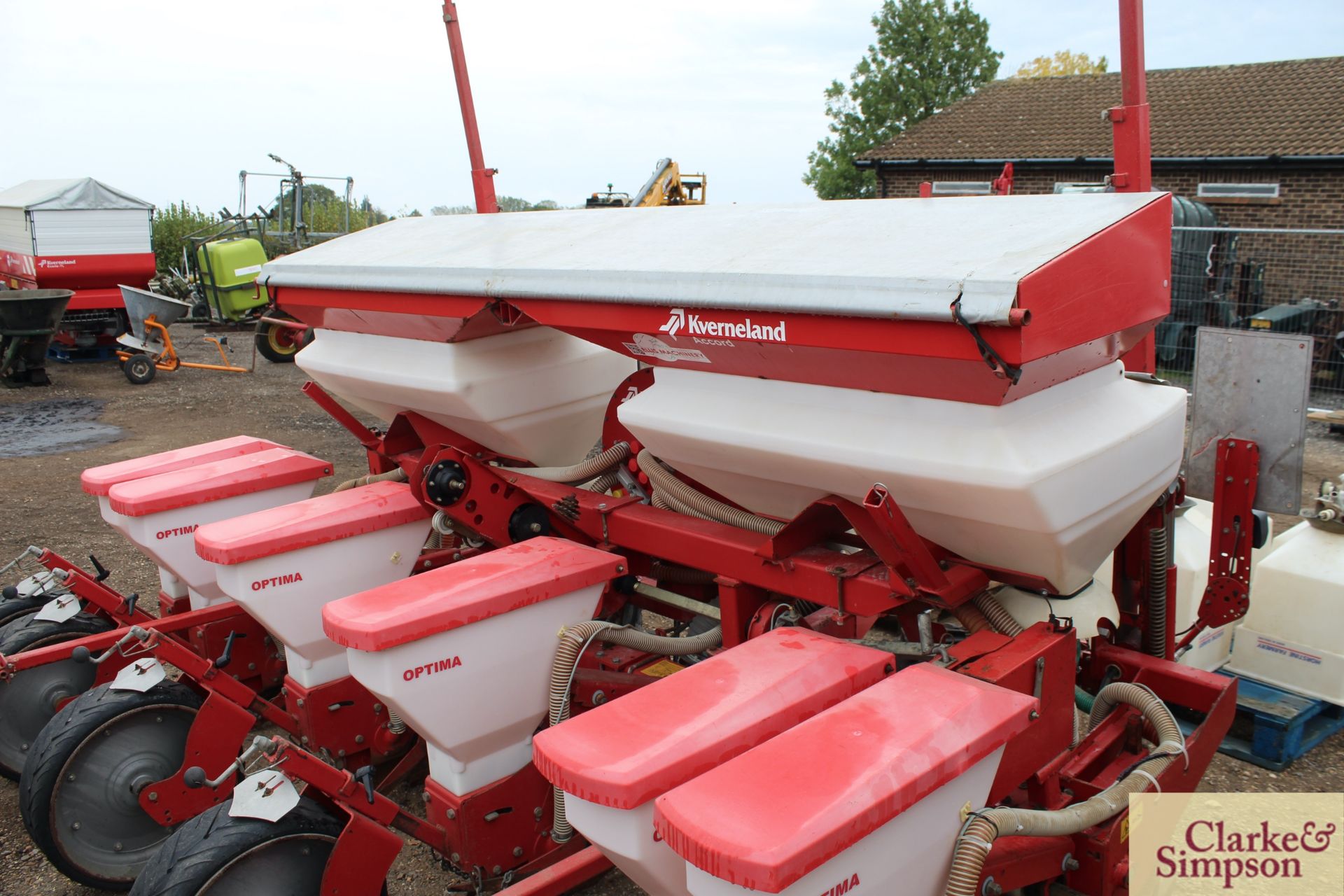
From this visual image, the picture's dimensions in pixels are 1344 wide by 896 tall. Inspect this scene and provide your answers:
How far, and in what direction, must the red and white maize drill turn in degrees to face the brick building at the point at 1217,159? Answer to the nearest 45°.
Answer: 0° — it already faces it

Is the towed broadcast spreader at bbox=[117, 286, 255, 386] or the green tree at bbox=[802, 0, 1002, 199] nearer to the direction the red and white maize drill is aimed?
the green tree

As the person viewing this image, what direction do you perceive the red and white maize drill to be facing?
facing away from the viewer and to the right of the viewer

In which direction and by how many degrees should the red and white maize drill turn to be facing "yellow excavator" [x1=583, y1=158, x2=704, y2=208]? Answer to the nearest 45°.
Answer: approximately 45° to its left

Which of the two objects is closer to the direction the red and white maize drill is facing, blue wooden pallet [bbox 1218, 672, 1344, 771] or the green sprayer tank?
the blue wooden pallet

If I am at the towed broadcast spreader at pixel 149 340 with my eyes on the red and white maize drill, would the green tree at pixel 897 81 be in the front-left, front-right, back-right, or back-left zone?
back-left

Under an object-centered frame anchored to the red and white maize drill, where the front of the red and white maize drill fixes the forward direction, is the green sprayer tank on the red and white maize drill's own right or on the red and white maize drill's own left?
on the red and white maize drill's own left

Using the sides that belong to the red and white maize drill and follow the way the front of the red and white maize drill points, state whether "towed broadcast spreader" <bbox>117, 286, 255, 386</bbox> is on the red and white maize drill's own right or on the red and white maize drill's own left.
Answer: on the red and white maize drill's own left
